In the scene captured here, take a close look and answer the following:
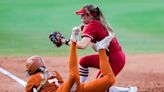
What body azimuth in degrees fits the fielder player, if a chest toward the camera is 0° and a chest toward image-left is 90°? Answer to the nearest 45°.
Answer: approximately 90°
